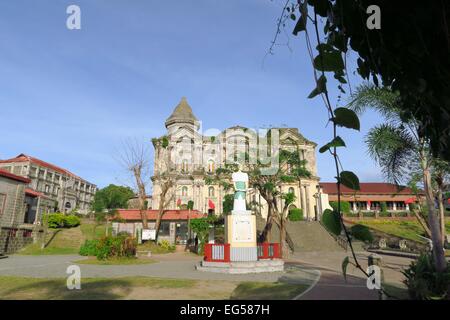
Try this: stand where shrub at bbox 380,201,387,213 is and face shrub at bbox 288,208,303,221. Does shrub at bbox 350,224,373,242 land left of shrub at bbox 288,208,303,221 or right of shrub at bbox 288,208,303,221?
left

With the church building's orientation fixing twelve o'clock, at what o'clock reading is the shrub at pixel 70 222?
The shrub is roughly at 2 o'clock from the church building.

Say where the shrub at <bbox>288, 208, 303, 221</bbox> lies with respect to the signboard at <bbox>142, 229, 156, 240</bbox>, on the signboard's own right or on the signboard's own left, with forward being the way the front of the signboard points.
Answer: on the signboard's own left

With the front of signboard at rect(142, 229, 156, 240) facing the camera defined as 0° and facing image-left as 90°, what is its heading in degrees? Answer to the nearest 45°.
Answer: approximately 0°

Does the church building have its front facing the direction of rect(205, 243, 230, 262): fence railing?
yes

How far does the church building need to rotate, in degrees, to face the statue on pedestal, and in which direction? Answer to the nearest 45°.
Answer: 0° — it already faces it

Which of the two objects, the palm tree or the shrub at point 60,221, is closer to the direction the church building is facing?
the palm tree
